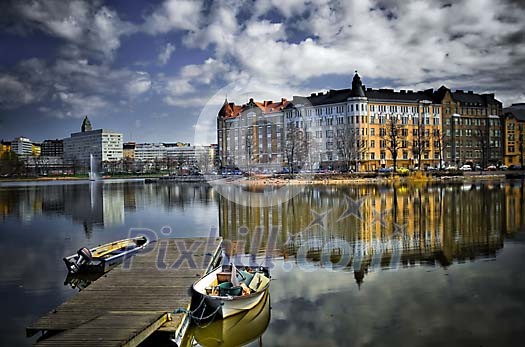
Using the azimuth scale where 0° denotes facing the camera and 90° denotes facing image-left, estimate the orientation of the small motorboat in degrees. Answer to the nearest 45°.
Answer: approximately 225°

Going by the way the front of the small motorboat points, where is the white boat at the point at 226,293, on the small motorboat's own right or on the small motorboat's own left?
on the small motorboat's own right

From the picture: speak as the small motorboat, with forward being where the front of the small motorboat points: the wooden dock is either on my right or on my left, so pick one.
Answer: on my right
